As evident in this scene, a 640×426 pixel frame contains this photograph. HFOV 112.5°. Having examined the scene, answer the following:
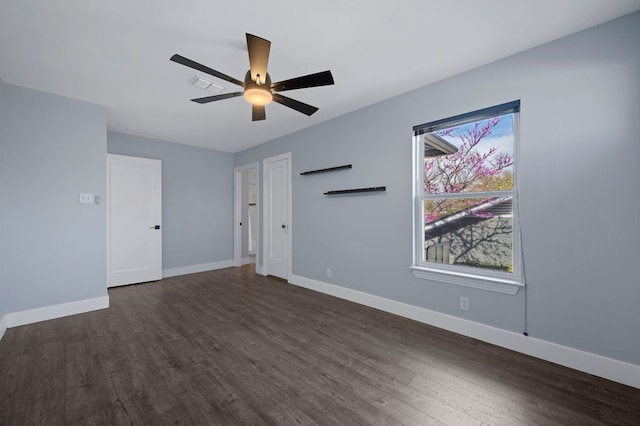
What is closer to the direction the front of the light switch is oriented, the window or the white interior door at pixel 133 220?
the window

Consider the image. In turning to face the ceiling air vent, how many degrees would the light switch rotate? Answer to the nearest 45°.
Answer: approximately 45° to its left

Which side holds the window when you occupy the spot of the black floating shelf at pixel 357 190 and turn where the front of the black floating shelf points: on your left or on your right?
on your left

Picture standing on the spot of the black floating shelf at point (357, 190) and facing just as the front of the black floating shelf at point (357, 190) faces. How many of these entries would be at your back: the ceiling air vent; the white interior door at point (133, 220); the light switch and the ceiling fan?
0

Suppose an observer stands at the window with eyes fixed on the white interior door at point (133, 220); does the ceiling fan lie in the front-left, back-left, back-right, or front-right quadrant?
front-left

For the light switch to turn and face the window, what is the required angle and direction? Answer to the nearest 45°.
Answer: approximately 45° to its left

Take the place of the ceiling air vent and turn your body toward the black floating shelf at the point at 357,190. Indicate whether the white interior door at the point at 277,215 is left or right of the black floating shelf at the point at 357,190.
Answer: left

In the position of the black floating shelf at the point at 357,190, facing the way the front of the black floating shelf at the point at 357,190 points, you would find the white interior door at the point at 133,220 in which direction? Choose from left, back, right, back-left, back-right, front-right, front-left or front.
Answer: front-right

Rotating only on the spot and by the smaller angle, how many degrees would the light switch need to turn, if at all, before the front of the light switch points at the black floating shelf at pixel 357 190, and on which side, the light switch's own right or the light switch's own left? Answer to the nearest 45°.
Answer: approximately 45° to the light switch's own left

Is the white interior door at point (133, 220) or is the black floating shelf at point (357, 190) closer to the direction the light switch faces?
the black floating shelf

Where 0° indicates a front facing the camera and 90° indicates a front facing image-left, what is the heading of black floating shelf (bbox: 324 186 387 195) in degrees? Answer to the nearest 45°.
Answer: approximately 45°

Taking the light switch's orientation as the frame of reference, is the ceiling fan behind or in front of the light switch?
in front

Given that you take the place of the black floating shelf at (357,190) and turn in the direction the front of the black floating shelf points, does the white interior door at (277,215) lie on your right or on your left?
on your right
